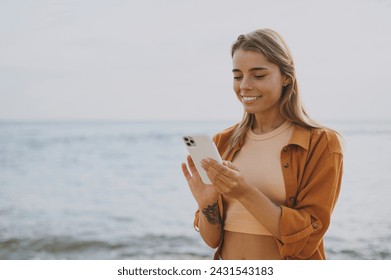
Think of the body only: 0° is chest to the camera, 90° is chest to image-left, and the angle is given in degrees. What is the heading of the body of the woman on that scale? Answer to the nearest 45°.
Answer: approximately 45°

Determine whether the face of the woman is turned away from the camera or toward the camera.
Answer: toward the camera
